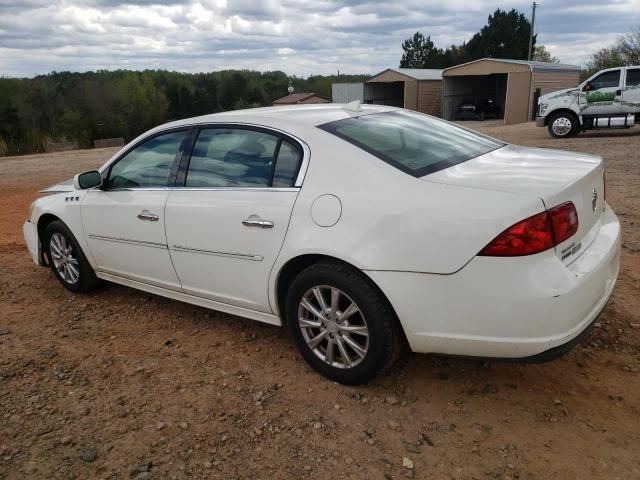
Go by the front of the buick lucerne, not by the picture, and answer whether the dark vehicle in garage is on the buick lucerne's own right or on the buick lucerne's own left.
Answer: on the buick lucerne's own right

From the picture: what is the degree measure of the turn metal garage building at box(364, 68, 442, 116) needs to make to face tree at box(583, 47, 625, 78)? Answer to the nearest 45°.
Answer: approximately 135° to its left

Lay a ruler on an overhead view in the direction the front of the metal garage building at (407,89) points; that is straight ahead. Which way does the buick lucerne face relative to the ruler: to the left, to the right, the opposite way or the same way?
to the right

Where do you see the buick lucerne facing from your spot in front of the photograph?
facing away from the viewer and to the left of the viewer

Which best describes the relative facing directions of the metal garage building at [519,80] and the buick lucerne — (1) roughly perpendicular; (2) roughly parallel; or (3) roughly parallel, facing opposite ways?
roughly perpendicular

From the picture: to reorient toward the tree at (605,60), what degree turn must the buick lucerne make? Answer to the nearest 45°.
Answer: approximately 90° to its right

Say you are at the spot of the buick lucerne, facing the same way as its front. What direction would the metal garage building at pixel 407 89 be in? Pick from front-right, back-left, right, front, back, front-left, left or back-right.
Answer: front-right

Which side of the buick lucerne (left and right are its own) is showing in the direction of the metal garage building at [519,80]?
right

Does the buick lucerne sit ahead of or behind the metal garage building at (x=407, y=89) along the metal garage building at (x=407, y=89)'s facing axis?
ahead

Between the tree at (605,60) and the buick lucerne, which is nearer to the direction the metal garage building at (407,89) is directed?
the buick lucerne

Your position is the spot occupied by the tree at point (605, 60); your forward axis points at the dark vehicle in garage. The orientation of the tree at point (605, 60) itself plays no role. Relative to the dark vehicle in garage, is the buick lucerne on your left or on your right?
left

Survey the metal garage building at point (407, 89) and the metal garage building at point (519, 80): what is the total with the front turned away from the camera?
0

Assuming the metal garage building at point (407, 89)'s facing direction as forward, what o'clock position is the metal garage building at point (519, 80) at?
the metal garage building at point (519, 80) is roughly at 9 o'clock from the metal garage building at point (407, 89).
